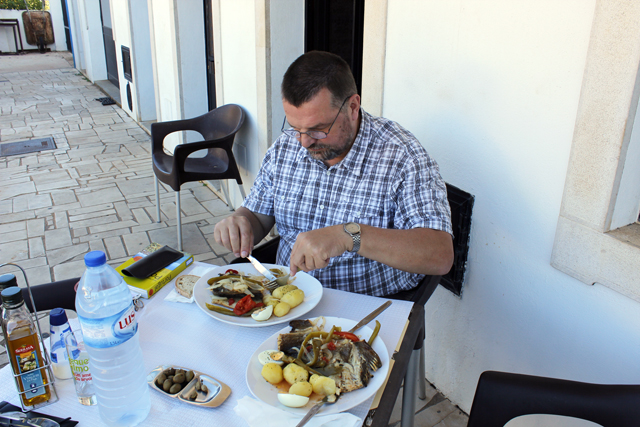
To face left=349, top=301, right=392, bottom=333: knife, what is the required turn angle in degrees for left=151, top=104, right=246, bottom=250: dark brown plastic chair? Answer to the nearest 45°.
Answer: approximately 45° to its left

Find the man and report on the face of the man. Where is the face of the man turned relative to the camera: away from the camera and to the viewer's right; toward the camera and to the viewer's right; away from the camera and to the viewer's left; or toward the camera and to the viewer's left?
toward the camera and to the viewer's left

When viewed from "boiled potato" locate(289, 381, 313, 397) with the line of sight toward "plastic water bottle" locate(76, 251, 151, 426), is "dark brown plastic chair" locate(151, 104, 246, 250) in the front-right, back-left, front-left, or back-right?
front-right

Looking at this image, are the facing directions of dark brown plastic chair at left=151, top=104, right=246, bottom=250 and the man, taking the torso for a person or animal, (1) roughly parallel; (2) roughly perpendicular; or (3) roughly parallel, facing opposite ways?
roughly parallel

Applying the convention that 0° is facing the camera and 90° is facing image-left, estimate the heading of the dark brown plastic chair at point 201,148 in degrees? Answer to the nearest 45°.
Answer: approximately 45°

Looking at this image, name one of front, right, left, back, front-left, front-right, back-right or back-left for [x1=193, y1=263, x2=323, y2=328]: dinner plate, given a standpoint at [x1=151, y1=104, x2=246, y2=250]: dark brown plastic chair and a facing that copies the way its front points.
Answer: front-left

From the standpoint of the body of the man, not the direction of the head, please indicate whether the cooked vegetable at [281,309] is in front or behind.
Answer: in front

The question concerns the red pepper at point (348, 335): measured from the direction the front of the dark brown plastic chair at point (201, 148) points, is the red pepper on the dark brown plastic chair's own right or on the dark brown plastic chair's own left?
on the dark brown plastic chair's own left

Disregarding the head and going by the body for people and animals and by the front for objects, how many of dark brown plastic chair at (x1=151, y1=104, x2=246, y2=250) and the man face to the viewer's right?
0

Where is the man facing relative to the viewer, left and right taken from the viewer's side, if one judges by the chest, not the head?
facing the viewer and to the left of the viewer

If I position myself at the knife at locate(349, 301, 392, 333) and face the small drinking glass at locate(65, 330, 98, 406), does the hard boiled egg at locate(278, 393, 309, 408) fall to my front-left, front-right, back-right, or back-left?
front-left

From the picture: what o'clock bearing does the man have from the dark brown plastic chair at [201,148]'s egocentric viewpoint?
The man is roughly at 10 o'clock from the dark brown plastic chair.

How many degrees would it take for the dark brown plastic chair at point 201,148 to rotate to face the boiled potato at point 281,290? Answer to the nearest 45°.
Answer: approximately 45° to its left

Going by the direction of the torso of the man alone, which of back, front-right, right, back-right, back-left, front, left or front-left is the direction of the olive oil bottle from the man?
front

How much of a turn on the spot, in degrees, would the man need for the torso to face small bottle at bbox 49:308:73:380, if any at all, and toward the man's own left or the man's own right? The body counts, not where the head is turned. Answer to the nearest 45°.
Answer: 0° — they already face it

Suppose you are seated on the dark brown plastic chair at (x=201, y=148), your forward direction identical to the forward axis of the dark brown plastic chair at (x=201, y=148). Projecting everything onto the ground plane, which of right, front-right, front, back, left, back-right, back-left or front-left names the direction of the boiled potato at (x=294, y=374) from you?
front-left

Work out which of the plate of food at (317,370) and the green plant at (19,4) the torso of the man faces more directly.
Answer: the plate of food
